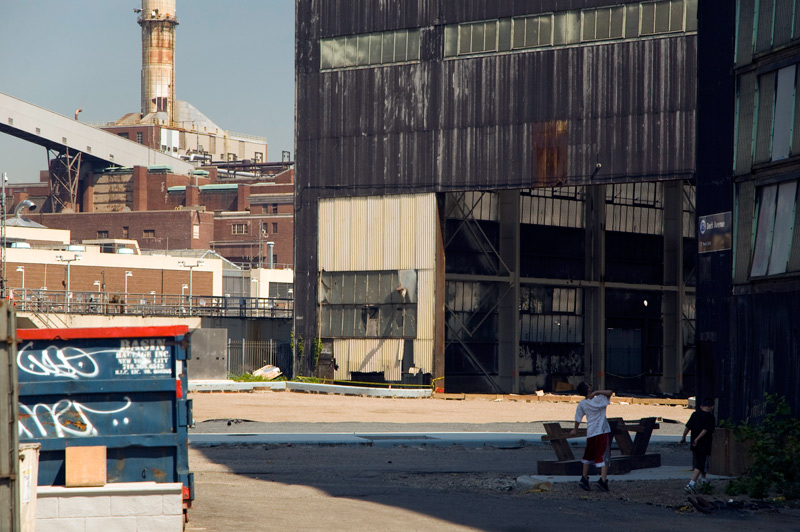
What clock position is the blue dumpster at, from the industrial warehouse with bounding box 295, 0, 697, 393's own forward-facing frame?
The blue dumpster is roughly at 12 o'clock from the industrial warehouse.

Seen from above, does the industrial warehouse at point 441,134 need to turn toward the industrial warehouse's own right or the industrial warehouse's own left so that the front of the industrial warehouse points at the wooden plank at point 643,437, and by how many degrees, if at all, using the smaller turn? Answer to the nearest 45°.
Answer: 0° — it already faces it

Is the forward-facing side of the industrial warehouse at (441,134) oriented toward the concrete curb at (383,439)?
yes

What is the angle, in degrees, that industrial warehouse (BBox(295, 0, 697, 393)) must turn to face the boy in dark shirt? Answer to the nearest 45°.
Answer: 0° — it already faces them

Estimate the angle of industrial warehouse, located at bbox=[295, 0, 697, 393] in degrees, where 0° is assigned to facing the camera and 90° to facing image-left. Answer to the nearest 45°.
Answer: approximately 0°
